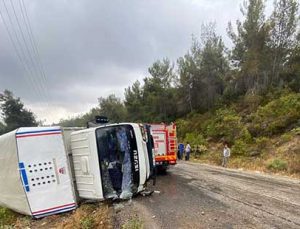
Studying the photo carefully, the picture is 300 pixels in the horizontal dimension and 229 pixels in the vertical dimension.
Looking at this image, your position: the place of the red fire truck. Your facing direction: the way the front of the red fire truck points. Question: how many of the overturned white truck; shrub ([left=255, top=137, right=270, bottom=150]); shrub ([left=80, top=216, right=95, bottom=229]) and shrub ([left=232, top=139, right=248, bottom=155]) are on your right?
2

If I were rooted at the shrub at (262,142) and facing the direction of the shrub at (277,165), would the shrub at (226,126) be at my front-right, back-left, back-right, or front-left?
back-right

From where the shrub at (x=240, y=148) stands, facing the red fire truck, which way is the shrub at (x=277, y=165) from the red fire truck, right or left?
left

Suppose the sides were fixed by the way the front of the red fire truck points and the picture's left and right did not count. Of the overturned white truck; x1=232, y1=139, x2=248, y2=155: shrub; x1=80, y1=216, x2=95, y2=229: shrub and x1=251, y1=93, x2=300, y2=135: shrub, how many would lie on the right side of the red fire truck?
2
